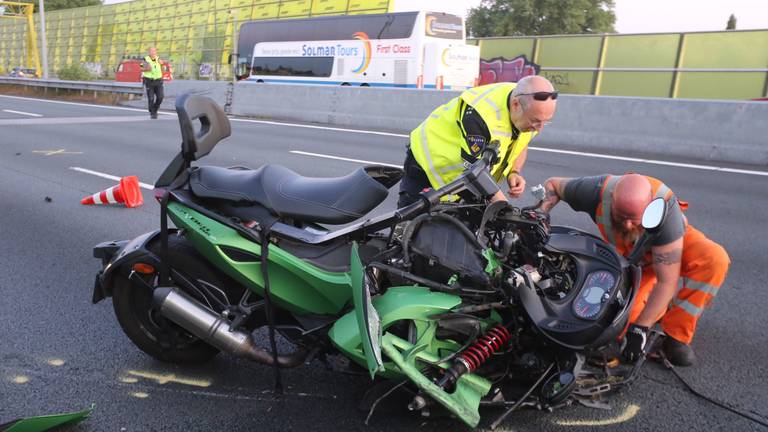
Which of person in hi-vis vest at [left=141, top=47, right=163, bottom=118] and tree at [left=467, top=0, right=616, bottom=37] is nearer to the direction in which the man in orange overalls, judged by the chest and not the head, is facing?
the person in hi-vis vest

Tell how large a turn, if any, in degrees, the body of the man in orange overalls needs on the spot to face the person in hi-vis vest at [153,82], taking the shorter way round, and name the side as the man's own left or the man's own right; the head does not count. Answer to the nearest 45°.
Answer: approximately 90° to the man's own right

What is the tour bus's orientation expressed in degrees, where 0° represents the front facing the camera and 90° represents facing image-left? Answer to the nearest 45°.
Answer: approximately 135°

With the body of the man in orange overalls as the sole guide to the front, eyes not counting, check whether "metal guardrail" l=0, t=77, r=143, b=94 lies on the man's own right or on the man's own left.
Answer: on the man's own right

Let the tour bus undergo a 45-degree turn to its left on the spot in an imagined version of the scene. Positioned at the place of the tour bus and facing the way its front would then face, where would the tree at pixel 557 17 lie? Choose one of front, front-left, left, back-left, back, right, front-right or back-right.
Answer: back-right

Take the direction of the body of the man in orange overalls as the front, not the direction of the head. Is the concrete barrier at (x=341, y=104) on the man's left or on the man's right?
on the man's right

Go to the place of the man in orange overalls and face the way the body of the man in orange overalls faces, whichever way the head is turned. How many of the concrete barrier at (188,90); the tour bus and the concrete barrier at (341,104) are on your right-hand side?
3

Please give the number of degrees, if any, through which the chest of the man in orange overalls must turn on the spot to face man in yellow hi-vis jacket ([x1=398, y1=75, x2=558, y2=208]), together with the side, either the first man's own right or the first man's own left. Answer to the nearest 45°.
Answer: approximately 45° to the first man's own right

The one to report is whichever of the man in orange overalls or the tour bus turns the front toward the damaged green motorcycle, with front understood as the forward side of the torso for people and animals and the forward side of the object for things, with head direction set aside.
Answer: the man in orange overalls

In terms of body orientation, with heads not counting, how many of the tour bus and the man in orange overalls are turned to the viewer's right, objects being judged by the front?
0

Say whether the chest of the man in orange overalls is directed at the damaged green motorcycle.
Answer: yes

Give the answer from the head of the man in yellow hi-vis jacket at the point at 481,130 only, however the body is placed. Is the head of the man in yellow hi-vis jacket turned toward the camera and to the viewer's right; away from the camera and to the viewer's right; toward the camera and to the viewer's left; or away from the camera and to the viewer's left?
toward the camera and to the viewer's right
